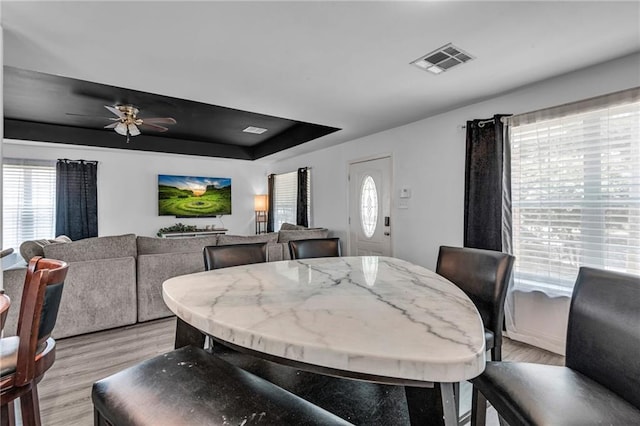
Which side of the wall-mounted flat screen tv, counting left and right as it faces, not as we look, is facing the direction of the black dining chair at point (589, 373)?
front

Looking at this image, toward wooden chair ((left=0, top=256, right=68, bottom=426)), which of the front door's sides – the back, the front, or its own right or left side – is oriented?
front

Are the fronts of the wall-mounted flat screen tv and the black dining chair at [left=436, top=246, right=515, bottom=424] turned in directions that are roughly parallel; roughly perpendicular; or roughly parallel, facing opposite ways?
roughly perpendicular

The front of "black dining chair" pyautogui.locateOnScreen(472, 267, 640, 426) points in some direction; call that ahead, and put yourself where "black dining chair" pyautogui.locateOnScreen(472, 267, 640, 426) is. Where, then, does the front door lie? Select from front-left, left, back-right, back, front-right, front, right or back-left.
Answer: right

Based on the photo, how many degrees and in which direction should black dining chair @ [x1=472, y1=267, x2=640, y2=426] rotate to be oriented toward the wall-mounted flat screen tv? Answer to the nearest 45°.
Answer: approximately 45° to its right

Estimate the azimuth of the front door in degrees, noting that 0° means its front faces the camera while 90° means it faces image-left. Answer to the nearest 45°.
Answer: approximately 45°

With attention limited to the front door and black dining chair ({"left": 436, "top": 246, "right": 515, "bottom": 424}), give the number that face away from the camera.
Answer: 0

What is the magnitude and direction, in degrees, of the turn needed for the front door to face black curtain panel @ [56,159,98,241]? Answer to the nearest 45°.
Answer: approximately 45° to its right

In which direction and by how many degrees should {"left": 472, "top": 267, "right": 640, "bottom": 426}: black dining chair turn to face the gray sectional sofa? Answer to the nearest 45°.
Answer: approximately 45° to its right

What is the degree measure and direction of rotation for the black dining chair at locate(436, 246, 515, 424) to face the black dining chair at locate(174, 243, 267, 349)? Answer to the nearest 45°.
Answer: approximately 45° to its right

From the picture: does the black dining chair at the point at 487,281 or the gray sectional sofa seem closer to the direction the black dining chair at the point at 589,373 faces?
the gray sectional sofa

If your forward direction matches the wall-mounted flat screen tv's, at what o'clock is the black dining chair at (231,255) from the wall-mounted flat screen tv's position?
The black dining chair is roughly at 12 o'clock from the wall-mounted flat screen tv.

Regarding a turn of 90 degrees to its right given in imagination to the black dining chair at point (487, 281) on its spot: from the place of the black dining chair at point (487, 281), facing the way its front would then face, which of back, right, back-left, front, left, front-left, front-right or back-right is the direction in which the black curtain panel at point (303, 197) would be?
front

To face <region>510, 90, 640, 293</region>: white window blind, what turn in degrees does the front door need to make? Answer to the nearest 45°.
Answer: approximately 90° to its left

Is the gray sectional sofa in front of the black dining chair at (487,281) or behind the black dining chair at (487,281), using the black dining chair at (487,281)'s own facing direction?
in front

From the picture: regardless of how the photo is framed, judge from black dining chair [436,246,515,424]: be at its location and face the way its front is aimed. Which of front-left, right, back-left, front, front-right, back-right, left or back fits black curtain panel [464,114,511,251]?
back-right

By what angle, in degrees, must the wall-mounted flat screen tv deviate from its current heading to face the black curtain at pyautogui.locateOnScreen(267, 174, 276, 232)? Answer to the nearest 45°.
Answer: approximately 90° to its left
